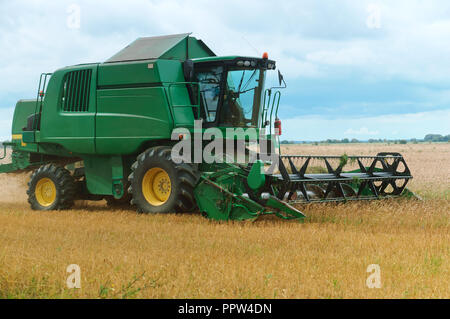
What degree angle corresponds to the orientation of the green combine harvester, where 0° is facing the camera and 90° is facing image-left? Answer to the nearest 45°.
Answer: approximately 315°
